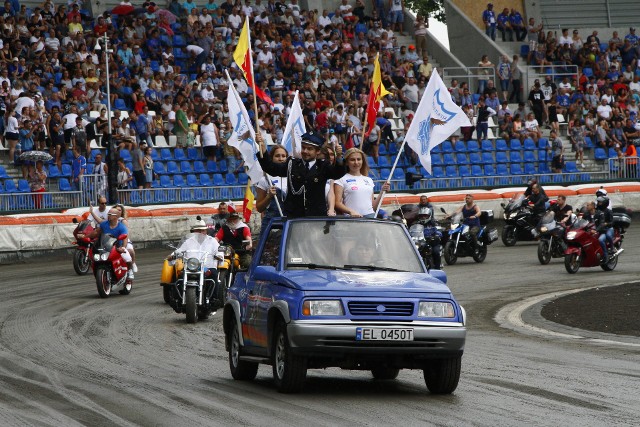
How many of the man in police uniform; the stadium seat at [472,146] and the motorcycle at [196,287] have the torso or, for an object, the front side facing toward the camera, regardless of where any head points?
3

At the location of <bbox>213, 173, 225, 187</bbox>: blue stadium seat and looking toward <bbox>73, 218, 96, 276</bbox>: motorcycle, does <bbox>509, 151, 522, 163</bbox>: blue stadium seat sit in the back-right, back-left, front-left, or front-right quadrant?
back-left

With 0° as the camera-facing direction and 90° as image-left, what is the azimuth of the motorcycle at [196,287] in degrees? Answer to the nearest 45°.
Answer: approximately 0°

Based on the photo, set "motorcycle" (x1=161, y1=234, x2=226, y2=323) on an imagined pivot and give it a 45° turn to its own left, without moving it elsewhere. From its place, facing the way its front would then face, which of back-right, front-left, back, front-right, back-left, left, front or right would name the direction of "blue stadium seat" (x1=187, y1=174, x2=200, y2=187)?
back-left

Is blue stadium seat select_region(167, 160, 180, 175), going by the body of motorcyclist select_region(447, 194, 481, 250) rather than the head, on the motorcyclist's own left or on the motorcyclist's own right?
on the motorcyclist's own right

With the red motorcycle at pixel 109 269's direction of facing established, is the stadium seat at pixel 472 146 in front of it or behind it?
behind

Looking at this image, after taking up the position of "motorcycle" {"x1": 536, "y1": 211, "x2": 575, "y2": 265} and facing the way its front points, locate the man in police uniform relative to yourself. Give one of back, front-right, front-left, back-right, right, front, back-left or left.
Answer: front-left

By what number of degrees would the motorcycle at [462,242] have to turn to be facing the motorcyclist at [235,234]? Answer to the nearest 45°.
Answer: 0° — it already faces them

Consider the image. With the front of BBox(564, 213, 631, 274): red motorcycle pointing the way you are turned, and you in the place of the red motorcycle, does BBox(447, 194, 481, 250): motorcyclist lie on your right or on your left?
on your right

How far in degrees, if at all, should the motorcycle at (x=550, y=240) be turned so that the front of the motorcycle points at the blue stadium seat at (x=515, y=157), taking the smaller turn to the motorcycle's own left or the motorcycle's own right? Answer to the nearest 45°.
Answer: approximately 135° to the motorcycle's own right

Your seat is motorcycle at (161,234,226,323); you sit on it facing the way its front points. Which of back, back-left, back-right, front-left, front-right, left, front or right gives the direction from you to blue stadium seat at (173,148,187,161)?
back

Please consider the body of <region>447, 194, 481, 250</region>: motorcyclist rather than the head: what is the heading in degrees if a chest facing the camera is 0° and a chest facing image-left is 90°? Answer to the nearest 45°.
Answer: approximately 45°

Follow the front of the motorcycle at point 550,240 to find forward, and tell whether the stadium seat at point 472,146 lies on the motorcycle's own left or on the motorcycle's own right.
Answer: on the motorcycle's own right
